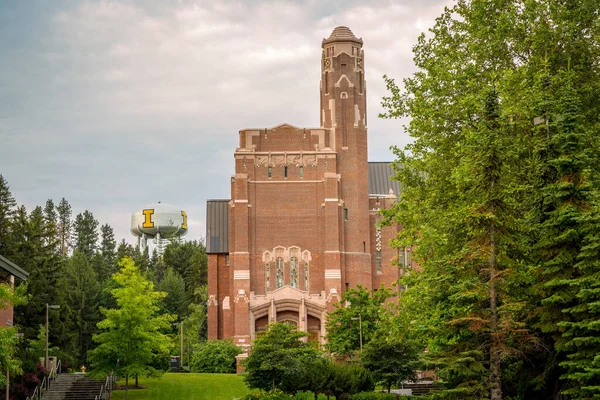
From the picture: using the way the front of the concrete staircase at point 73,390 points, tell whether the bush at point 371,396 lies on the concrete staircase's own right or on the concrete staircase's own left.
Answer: on the concrete staircase's own left

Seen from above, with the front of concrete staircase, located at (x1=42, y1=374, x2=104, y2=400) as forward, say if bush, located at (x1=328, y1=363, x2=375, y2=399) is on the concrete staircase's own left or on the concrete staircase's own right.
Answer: on the concrete staircase's own left

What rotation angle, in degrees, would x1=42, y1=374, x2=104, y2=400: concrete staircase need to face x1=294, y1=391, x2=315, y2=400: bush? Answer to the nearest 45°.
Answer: approximately 45° to its left

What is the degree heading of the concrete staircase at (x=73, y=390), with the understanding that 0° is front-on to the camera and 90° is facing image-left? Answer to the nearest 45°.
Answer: approximately 0°
